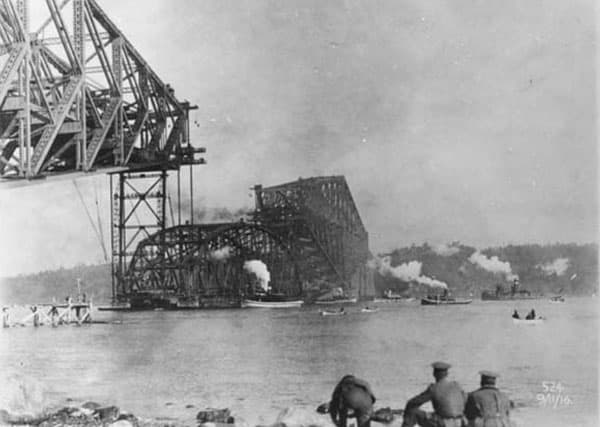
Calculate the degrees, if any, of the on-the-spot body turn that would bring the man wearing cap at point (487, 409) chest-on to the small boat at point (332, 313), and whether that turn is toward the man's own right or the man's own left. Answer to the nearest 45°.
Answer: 0° — they already face it

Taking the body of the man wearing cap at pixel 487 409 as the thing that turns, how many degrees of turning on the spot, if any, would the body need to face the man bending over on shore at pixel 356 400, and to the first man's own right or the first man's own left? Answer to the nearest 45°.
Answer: approximately 90° to the first man's own left

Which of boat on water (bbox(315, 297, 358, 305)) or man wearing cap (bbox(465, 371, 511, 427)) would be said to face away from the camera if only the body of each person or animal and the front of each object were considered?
the man wearing cap

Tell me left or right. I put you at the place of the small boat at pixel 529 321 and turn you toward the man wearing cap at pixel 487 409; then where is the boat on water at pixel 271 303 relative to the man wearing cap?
right

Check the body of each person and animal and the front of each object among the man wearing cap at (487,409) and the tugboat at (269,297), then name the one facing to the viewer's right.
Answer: the tugboat

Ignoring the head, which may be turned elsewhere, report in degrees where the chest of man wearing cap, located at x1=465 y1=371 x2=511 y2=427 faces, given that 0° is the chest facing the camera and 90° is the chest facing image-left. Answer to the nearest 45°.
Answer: approximately 180°

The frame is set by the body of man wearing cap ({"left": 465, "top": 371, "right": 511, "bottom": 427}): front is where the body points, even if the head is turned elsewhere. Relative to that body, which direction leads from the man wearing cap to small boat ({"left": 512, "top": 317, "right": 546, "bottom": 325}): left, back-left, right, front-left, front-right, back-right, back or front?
front

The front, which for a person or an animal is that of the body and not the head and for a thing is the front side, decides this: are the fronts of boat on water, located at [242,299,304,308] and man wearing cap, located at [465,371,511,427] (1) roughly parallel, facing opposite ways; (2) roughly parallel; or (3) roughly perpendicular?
roughly perpendicular

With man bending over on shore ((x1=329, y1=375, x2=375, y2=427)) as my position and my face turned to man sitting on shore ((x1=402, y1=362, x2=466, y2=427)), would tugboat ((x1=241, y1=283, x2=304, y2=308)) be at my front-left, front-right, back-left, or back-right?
back-left
